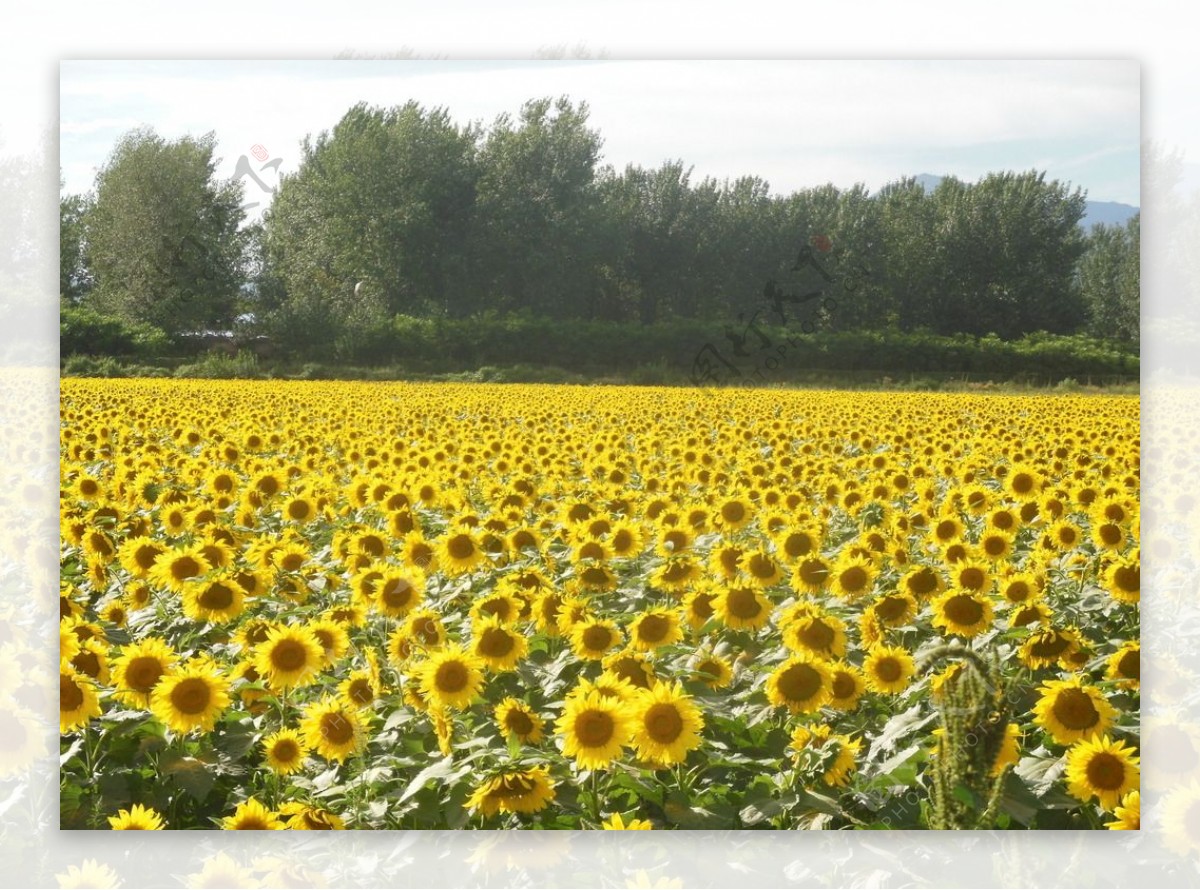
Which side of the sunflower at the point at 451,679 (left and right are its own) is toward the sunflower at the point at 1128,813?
left

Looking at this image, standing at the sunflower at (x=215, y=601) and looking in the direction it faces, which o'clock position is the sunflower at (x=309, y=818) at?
the sunflower at (x=309, y=818) is roughly at 11 o'clock from the sunflower at (x=215, y=601).

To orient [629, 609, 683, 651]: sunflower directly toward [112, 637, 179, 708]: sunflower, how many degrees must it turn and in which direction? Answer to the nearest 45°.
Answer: approximately 90° to its right

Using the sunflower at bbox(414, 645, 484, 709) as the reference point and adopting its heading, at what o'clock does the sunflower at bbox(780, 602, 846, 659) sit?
the sunflower at bbox(780, 602, 846, 659) is roughly at 9 o'clock from the sunflower at bbox(414, 645, 484, 709).

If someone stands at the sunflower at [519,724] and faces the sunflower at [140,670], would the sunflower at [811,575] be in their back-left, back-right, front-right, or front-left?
back-right

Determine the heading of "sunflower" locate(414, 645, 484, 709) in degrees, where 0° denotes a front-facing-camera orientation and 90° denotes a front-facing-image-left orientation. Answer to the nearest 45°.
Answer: approximately 0°

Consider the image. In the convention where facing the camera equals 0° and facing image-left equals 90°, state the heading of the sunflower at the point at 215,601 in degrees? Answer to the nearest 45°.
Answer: approximately 0°

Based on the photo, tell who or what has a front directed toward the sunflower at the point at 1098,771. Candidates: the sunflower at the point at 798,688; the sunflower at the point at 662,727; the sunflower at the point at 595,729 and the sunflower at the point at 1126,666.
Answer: the sunflower at the point at 1126,666

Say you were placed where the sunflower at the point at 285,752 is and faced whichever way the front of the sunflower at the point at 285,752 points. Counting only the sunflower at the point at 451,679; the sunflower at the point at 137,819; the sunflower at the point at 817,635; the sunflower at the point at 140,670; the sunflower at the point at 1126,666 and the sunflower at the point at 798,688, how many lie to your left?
4
